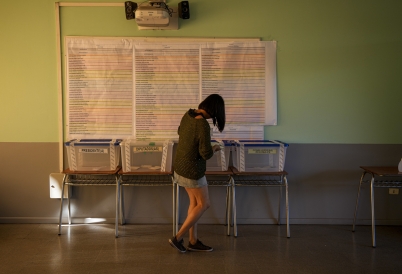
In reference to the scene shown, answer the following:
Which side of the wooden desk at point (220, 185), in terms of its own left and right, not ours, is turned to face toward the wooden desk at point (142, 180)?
right

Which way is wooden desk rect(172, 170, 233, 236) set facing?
toward the camera

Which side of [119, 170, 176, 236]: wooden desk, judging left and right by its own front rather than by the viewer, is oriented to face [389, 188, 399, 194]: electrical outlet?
left

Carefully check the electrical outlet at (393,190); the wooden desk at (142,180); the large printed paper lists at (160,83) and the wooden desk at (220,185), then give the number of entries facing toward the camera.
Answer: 4

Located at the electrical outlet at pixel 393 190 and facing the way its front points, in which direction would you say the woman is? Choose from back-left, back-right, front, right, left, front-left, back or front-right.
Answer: front-right

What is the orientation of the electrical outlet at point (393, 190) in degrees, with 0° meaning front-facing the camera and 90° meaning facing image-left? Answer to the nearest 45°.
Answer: approximately 0°

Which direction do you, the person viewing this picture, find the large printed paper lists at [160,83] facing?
facing the viewer

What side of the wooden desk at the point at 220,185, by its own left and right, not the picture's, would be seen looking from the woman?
front

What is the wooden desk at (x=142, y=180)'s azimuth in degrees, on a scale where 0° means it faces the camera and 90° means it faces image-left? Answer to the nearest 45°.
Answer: approximately 0°

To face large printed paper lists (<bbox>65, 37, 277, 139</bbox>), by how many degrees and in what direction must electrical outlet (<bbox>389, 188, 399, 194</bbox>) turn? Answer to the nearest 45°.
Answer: approximately 45° to its right
